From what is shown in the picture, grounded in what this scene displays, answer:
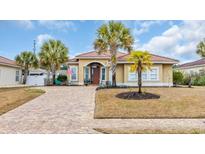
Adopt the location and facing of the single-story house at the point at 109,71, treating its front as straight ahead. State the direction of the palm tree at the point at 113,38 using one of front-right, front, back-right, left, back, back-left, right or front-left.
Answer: front

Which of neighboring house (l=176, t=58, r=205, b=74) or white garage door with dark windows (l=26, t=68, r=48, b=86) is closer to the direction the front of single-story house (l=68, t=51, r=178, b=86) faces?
the white garage door with dark windows

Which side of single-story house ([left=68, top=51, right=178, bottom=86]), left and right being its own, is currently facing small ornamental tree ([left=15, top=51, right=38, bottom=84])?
right

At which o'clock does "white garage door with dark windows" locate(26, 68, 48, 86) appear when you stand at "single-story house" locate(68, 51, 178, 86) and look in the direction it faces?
"white garage door with dark windows" locate(26, 68, 48, 86) is roughly at 3 o'clock from "single-story house" locate(68, 51, 178, 86).

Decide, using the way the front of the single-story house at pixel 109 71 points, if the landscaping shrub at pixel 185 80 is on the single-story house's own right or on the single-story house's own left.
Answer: on the single-story house's own left

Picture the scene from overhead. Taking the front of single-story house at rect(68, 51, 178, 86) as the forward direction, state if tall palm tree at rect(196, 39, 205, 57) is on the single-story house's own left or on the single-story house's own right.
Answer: on the single-story house's own left

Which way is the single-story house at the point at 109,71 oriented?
toward the camera

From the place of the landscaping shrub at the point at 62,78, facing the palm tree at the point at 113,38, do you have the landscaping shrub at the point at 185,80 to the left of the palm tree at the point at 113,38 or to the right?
left

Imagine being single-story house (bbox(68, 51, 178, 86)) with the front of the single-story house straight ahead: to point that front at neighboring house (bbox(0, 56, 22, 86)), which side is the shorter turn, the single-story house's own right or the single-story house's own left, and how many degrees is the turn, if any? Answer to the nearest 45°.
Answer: approximately 90° to the single-story house's own right

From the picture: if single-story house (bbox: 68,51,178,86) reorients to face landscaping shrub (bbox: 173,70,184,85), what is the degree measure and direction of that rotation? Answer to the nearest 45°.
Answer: approximately 90° to its left

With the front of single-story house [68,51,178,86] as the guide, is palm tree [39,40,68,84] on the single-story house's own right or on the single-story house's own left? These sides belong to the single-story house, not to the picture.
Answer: on the single-story house's own right

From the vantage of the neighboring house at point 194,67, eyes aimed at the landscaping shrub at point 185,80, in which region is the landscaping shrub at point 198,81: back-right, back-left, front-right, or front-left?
front-left

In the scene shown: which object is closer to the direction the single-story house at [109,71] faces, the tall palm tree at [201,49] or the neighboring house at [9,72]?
the neighboring house

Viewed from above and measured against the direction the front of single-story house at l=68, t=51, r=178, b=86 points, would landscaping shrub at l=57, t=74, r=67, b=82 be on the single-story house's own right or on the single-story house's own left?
on the single-story house's own right
